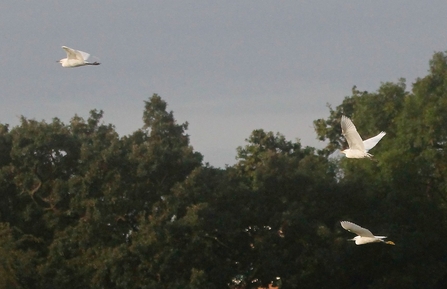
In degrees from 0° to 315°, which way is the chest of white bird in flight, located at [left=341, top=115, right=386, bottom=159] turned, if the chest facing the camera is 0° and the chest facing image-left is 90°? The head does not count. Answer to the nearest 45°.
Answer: approximately 90°

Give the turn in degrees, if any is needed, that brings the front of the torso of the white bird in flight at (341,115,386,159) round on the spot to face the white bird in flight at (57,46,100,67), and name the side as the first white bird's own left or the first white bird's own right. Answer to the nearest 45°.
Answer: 0° — it already faces it
